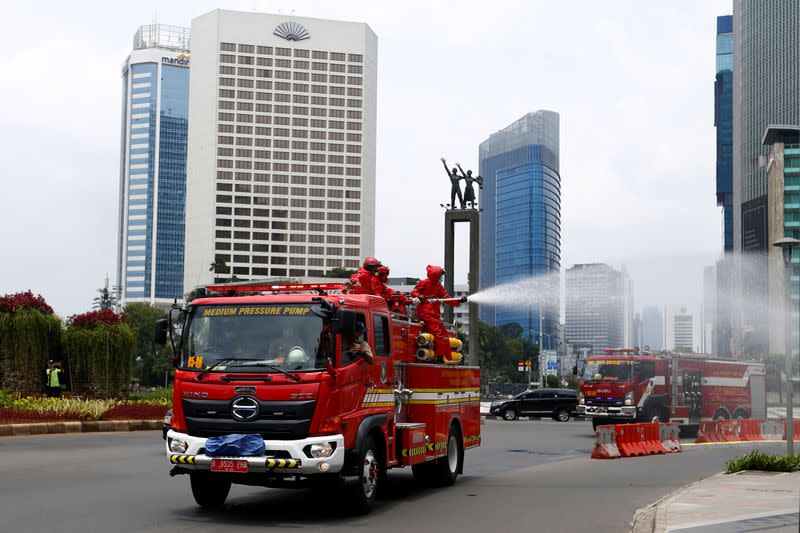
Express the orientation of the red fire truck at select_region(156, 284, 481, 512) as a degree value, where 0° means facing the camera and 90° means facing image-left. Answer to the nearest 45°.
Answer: approximately 45°

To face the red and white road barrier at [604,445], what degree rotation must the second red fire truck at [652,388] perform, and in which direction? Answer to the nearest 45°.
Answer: approximately 45° to its left

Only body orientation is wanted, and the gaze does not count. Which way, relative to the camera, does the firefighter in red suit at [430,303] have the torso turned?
to the viewer's right

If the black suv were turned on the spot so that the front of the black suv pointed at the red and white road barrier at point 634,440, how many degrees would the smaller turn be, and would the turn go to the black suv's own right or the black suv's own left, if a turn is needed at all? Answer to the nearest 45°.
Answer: approximately 90° to the black suv's own left

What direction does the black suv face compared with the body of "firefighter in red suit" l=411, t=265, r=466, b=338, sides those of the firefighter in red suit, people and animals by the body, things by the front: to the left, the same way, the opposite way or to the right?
the opposite way

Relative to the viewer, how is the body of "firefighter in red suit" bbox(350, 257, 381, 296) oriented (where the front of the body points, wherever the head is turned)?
to the viewer's right

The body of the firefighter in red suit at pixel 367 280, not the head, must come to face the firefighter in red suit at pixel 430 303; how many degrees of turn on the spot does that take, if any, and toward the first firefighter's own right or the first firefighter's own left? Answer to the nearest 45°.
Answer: approximately 45° to the first firefighter's own left

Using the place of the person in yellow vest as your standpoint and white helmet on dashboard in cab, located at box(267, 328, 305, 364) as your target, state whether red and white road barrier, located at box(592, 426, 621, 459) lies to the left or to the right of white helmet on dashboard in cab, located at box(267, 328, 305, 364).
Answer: left

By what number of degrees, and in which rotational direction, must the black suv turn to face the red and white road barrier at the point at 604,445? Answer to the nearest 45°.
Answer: approximately 90° to its left

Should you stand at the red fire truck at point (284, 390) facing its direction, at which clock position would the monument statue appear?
The monument statue is roughly at 5 o'clock from the red fire truck.

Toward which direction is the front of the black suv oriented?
to the viewer's left

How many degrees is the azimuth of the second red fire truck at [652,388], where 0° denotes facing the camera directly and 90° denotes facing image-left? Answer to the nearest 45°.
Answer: approximately 45°

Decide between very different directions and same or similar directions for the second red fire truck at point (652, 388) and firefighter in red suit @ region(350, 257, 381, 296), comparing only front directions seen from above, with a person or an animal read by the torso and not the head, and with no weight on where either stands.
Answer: very different directions
